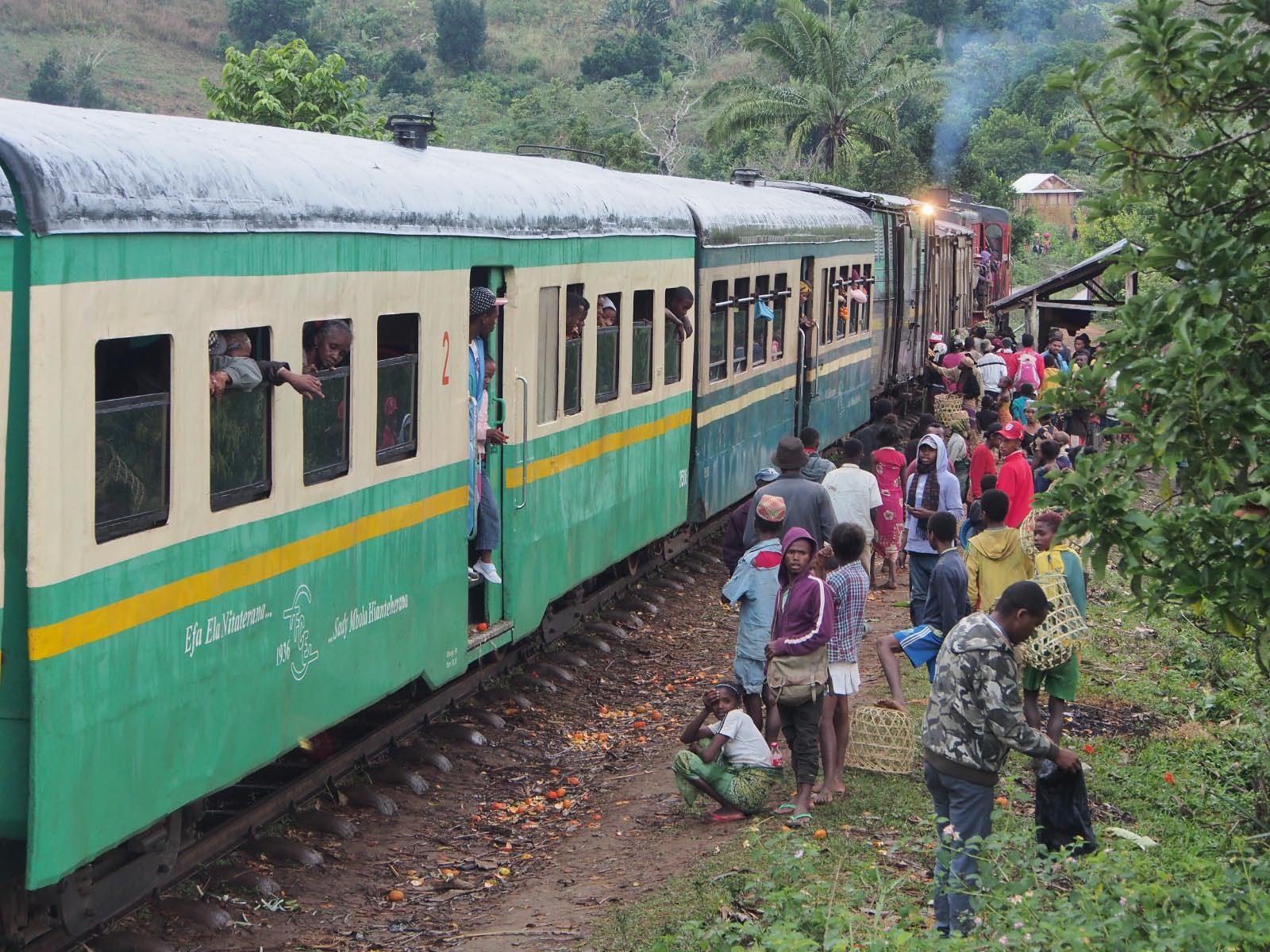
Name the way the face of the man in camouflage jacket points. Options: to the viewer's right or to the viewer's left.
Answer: to the viewer's right

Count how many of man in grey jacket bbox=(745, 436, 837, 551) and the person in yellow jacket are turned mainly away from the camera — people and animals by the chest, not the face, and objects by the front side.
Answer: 2

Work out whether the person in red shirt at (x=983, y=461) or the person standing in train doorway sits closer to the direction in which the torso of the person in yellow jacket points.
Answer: the person in red shirt

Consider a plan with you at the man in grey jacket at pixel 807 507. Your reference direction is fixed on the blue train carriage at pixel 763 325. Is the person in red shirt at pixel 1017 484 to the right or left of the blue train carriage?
right

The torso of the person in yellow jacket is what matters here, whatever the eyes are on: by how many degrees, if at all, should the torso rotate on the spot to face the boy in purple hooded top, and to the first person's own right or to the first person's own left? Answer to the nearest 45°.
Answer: approximately 135° to the first person's own left

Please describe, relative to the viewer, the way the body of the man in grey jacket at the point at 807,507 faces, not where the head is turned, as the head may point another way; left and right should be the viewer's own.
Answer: facing away from the viewer

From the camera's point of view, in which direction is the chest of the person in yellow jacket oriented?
away from the camera

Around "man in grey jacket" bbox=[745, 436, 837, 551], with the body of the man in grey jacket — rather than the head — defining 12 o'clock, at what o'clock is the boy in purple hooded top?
The boy in purple hooded top is roughly at 6 o'clock from the man in grey jacket.

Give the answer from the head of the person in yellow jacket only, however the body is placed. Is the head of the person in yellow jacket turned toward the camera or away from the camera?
away from the camera

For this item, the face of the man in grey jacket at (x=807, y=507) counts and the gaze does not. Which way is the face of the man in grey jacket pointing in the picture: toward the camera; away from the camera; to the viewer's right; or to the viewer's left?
away from the camera

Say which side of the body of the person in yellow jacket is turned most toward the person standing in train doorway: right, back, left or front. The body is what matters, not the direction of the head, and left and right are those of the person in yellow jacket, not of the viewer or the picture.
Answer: left

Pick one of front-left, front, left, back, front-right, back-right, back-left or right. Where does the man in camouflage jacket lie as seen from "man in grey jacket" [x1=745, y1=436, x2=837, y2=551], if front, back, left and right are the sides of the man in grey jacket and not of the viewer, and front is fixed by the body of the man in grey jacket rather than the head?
back
